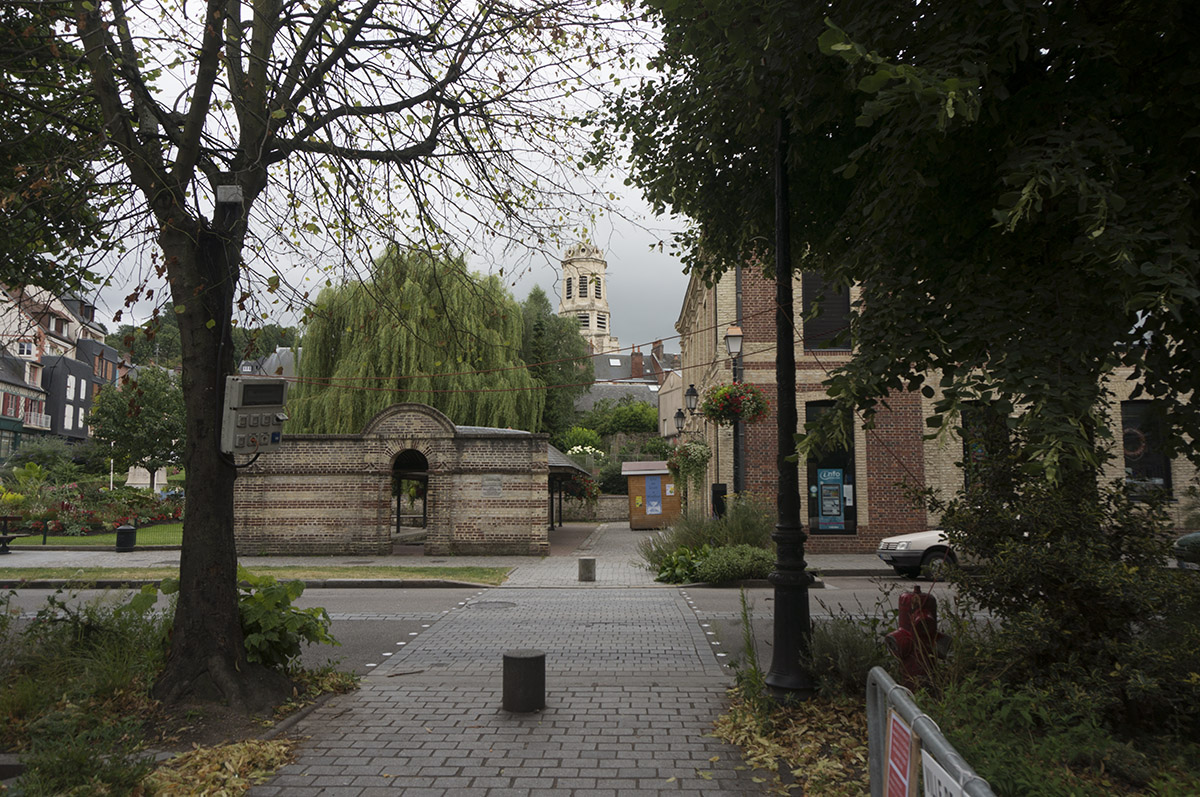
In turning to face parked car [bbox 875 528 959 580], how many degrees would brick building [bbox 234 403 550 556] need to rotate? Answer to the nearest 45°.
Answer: approximately 45° to its left

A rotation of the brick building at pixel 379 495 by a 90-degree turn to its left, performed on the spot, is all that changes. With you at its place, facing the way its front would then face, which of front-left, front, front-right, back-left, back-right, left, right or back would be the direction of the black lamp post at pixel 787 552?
right

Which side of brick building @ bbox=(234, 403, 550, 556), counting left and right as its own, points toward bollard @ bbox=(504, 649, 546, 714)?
front

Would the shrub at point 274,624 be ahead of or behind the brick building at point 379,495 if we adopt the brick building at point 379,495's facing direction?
ahead

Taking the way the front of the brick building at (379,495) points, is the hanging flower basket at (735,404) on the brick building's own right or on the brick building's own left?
on the brick building's own left

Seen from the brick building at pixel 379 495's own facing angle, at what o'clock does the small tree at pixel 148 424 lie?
The small tree is roughly at 5 o'clock from the brick building.

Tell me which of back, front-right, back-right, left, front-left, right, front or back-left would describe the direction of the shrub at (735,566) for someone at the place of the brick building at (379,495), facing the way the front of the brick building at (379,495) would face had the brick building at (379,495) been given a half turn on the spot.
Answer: back-right

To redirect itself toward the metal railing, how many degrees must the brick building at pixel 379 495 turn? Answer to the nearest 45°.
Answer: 0° — it already faces it

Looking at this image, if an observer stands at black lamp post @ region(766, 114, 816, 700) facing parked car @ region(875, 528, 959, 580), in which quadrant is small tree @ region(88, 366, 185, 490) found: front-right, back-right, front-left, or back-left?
front-left

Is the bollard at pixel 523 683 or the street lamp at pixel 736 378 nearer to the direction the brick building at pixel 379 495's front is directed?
the bollard

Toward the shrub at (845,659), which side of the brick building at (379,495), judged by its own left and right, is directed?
front

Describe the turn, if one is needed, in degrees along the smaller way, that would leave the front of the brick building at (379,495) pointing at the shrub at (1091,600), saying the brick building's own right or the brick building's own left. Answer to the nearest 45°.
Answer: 0° — it already faces it

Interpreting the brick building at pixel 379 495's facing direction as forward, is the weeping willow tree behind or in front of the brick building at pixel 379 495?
behind

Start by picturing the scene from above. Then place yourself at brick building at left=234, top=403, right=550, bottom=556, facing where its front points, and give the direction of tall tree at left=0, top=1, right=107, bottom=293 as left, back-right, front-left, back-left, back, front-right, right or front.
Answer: front

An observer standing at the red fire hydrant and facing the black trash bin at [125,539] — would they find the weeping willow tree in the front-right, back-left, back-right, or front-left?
front-right

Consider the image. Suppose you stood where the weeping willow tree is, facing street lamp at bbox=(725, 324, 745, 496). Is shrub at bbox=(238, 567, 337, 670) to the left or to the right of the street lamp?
right
